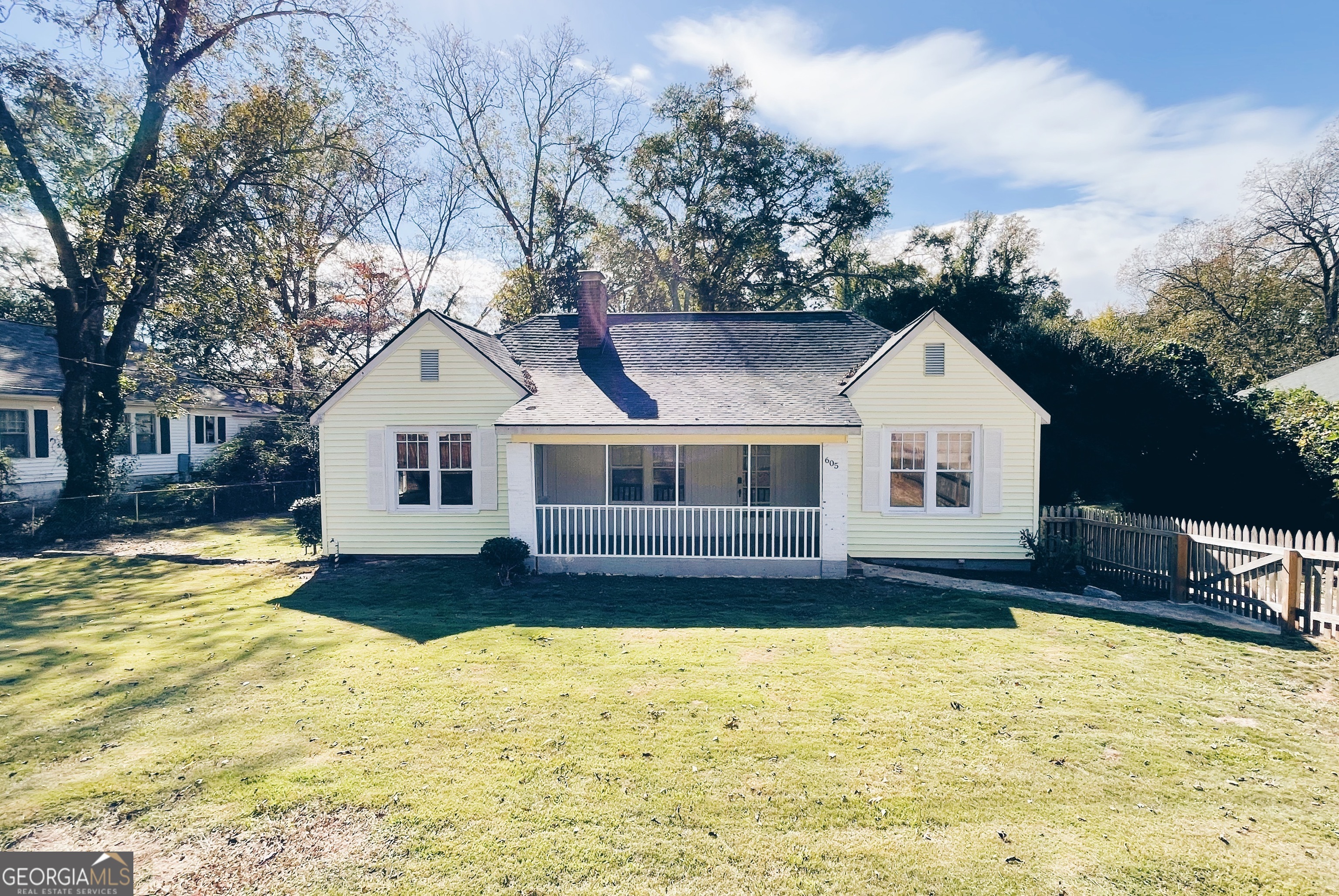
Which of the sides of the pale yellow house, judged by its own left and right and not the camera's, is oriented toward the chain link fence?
right

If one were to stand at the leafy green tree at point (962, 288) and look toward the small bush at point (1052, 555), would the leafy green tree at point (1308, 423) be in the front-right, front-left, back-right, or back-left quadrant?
front-left

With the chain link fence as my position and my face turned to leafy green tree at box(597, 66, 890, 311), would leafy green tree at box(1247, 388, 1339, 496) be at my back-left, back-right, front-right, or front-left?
front-right

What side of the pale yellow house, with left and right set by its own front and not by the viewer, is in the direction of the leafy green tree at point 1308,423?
left

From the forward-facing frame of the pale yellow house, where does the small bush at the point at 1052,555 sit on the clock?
The small bush is roughly at 9 o'clock from the pale yellow house.

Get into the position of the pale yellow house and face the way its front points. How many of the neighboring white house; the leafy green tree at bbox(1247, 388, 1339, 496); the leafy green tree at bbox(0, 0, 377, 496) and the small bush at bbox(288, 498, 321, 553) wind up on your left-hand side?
1

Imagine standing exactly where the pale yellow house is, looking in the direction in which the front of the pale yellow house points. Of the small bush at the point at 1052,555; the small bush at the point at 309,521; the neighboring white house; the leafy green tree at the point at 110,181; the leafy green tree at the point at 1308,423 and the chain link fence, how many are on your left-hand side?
2

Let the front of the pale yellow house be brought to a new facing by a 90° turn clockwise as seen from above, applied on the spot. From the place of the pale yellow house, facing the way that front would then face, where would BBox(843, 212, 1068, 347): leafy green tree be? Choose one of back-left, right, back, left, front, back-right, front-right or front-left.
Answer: back-right

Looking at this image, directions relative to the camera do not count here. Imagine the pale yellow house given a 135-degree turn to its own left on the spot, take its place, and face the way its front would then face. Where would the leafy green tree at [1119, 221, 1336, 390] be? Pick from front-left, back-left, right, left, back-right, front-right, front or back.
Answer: front

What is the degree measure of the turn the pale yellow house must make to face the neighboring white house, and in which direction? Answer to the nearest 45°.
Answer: approximately 135° to its right

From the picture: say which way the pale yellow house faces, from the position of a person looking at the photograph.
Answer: facing the viewer

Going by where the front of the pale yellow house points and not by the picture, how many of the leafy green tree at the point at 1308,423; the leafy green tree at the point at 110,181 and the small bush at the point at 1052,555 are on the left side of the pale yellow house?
2

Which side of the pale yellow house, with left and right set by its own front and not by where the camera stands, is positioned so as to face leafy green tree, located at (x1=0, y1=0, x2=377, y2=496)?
right
